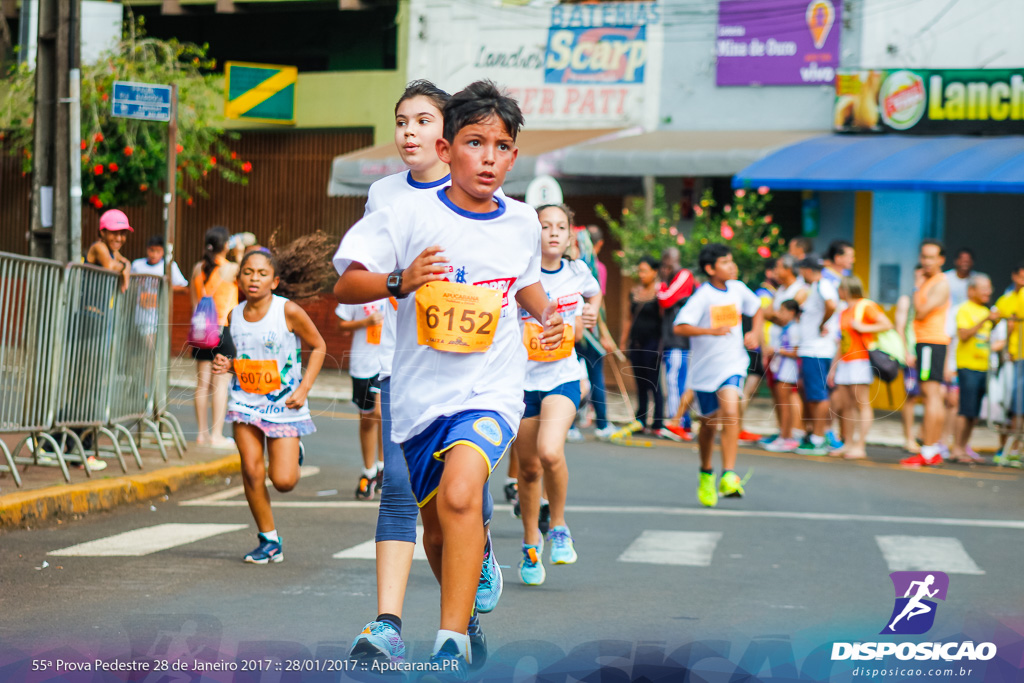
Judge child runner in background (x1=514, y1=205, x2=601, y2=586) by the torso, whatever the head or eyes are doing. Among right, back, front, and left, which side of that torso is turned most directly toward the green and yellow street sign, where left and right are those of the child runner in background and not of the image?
back

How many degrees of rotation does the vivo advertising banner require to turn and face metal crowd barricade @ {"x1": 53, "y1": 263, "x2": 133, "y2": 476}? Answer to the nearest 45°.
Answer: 0° — it already faces it

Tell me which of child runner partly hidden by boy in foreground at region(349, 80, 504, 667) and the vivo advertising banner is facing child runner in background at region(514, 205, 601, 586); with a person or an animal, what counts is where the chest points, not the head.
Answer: the vivo advertising banner

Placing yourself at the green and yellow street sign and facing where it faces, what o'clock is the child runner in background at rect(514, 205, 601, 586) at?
The child runner in background is roughly at 12 o'clock from the green and yellow street sign.

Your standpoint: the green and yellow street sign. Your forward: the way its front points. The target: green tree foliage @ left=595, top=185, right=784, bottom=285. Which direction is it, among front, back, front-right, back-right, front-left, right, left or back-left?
front-left

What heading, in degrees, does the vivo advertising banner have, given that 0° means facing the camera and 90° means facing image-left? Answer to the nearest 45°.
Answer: approximately 0°
